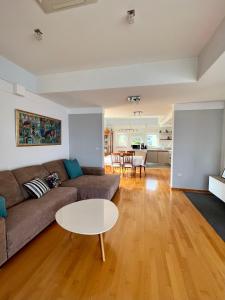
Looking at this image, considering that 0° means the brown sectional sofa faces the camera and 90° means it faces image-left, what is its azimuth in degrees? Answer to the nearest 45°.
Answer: approximately 315°

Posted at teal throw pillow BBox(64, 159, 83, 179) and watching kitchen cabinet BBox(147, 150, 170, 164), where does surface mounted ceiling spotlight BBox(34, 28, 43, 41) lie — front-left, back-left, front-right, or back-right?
back-right

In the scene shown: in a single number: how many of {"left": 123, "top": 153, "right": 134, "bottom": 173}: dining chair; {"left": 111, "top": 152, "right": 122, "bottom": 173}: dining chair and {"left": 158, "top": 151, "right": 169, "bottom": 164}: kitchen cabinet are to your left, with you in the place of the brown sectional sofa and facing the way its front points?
3

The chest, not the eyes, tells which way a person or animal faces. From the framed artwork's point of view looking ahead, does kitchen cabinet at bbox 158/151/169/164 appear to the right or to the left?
on its left

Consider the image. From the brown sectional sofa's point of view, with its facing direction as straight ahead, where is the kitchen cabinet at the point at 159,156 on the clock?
The kitchen cabinet is roughly at 9 o'clock from the brown sectional sofa.

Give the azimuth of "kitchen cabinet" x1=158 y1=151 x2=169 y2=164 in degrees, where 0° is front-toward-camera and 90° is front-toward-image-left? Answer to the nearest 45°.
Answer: approximately 0°

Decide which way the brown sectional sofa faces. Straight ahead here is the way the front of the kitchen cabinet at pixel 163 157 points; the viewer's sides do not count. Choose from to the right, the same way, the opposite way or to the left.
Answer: to the left

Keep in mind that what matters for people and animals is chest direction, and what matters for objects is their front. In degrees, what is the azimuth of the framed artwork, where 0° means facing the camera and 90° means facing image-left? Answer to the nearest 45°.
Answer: approximately 315°

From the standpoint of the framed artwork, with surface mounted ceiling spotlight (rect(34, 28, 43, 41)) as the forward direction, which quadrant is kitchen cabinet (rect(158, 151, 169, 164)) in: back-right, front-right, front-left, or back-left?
back-left

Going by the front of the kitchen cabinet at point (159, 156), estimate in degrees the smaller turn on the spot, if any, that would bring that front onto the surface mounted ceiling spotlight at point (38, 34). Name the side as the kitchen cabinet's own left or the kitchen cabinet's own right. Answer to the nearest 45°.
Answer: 0° — it already faces it

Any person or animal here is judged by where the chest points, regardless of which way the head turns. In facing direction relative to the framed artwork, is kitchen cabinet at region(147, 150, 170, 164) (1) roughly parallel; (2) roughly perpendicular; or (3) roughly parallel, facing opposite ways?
roughly perpendicular
